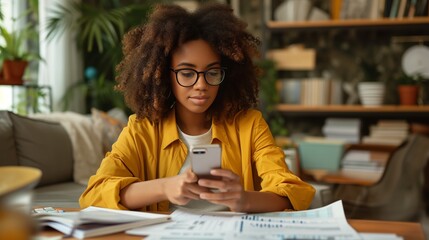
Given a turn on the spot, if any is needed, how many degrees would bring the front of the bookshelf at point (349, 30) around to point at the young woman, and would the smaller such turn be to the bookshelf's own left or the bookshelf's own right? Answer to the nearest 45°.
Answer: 0° — it already faces them

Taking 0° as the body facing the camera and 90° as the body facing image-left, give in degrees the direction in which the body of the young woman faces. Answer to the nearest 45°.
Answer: approximately 0°

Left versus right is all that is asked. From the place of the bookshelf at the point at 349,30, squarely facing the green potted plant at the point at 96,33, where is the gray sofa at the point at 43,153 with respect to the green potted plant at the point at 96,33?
left

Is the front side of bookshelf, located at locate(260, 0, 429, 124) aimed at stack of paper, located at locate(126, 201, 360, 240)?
yes

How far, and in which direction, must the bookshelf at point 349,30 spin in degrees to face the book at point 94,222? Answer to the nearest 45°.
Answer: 0° — it already faces it

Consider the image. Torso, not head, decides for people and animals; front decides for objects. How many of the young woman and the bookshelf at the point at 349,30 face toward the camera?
2
